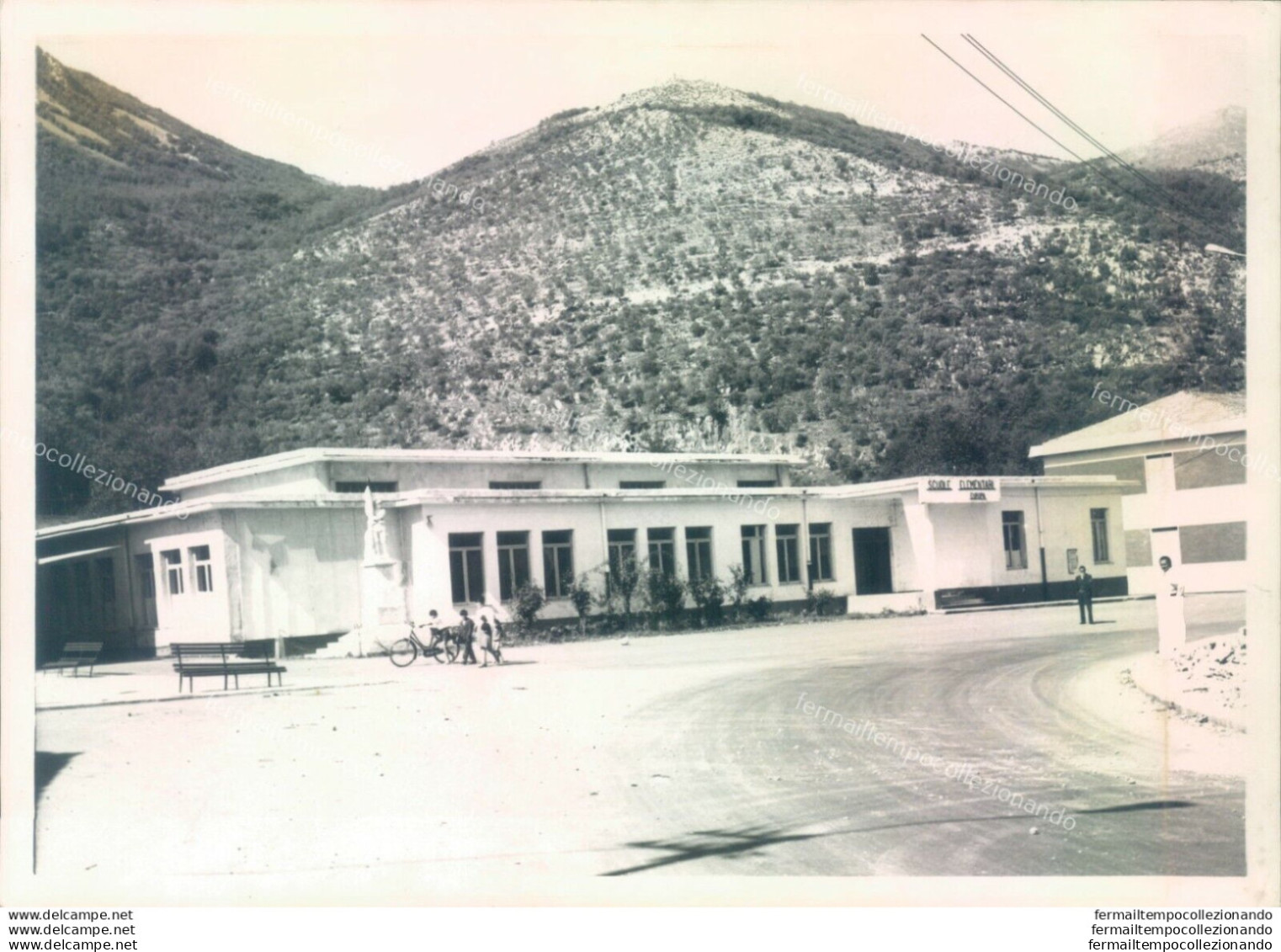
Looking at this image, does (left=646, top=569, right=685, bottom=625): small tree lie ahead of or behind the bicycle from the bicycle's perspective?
behind

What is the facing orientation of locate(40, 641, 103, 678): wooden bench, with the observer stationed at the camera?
facing the viewer and to the left of the viewer

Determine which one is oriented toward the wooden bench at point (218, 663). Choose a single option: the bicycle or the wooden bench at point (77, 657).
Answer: the bicycle

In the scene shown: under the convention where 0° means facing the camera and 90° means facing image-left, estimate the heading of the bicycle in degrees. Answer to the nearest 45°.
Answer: approximately 90°

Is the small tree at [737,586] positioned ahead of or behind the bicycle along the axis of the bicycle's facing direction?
behind

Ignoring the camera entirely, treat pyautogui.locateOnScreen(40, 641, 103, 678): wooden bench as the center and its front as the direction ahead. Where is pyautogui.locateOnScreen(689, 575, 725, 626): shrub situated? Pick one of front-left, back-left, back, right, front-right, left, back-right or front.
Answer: back-left

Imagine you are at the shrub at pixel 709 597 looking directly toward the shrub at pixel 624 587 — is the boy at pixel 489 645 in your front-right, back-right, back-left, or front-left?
front-left

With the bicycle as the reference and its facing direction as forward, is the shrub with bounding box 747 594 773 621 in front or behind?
behind

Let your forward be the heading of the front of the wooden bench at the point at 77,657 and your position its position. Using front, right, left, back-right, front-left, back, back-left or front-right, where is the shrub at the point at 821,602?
back-left

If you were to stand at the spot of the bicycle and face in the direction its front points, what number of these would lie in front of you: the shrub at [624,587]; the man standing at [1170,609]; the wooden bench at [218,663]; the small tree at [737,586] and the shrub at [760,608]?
1

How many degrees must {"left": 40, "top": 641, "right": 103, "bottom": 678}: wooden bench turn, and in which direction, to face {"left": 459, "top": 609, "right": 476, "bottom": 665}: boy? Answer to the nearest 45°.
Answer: approximately 135° to its left

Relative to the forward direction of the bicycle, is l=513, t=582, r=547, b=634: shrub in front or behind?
behind
